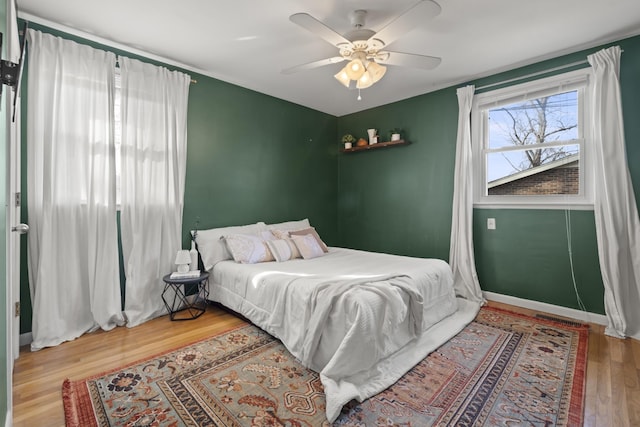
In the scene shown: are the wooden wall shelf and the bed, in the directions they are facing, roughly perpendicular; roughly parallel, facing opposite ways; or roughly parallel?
roughly perpendicular

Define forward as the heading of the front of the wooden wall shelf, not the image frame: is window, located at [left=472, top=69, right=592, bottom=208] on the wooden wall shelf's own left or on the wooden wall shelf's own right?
on the wooden wall shelf's own left

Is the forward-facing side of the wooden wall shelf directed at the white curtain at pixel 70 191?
yes

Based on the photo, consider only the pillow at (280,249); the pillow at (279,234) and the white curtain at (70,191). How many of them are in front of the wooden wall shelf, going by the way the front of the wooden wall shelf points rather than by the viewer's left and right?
3

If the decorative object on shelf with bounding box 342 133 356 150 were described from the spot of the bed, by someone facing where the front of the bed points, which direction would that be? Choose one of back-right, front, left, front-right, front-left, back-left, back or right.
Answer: back-left

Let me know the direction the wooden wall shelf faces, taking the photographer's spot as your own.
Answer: facing the viewer and to the left of the viewer

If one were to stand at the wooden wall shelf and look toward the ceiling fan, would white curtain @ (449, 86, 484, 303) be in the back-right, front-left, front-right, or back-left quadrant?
front-left

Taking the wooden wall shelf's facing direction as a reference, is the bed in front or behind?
in front

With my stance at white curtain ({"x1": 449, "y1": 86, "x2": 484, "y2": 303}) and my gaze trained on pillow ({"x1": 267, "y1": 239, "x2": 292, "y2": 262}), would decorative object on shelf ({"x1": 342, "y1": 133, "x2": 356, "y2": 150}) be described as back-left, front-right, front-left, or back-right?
front-right

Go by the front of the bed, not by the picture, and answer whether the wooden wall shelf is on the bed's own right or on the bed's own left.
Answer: on the bed's own left

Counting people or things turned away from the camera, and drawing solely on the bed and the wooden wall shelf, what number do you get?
0

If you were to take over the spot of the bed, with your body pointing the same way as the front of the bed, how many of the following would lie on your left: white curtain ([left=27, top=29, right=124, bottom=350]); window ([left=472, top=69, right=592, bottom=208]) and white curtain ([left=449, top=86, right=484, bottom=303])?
2

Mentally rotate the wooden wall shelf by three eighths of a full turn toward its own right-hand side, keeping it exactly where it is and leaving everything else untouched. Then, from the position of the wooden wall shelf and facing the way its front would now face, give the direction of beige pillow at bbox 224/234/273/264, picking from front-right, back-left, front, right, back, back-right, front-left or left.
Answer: back-left

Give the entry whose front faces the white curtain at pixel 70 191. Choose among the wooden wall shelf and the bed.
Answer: the wooden wall shelf

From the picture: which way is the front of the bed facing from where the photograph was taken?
facing the viewer and to the right of the viewer

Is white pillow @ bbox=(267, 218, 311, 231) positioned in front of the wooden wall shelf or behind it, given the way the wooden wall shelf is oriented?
in front

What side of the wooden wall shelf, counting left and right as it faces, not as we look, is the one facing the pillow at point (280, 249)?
front

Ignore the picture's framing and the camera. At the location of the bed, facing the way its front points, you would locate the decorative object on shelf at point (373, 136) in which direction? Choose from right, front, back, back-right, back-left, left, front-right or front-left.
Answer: back-left

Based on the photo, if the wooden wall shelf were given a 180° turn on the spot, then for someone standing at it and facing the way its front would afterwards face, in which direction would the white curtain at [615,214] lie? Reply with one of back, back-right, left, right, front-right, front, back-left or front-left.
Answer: right
